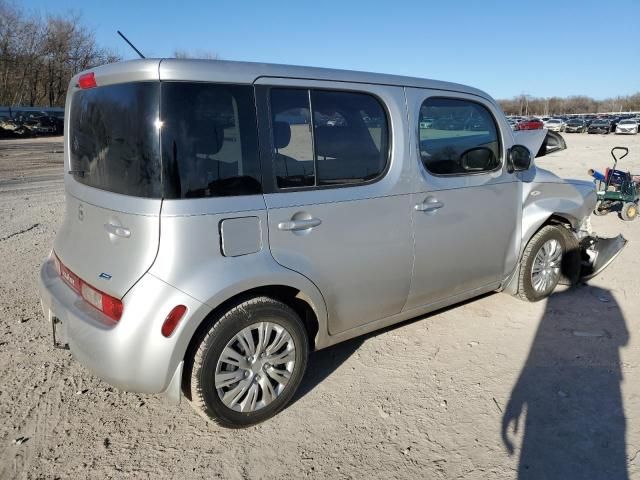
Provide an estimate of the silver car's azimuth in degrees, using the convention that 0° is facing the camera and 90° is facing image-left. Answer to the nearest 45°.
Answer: approximately 225°

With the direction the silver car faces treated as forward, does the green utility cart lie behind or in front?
in front

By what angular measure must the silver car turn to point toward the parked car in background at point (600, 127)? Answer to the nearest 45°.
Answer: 0° — it already faces it

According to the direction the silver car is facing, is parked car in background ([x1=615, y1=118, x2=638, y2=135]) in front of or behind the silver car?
in front
